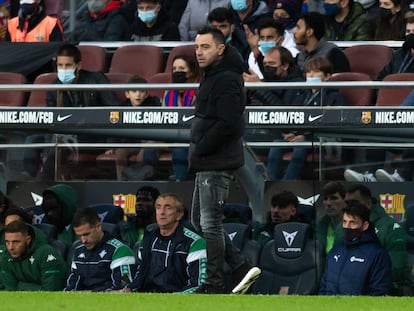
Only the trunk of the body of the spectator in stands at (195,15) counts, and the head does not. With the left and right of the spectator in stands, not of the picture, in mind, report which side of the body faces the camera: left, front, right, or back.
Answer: front

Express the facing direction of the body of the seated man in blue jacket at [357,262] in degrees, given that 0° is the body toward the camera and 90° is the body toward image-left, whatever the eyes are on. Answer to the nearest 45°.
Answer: approximately 45°

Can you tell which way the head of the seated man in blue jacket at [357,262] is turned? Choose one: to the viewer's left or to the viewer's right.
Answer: to the viewer's left

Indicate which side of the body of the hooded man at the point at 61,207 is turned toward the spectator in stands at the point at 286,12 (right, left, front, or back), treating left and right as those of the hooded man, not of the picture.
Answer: back

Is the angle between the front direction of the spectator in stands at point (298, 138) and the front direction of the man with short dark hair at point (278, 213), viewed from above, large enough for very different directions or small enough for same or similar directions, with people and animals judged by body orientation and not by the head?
same or similar directions

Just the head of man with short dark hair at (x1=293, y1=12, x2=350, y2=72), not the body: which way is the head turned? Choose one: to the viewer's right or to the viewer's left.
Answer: to the viewer's left

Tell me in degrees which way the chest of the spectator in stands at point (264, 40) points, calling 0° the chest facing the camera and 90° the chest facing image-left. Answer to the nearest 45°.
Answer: approximately 45°

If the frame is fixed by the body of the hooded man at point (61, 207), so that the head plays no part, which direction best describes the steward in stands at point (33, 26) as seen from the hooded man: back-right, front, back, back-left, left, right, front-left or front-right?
back-right

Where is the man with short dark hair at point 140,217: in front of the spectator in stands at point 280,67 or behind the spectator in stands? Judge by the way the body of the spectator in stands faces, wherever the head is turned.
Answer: in front

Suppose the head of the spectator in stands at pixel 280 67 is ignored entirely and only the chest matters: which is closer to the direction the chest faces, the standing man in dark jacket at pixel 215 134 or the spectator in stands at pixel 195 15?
the standing man in dark jacket

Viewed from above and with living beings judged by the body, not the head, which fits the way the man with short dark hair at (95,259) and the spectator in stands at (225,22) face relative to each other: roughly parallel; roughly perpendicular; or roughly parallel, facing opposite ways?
roughly parallel
